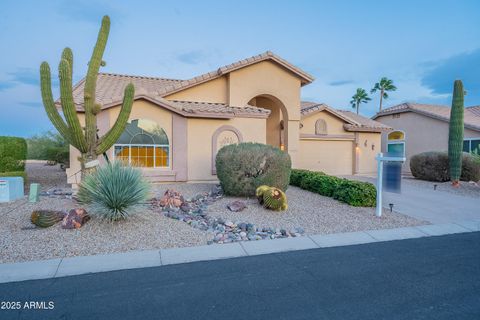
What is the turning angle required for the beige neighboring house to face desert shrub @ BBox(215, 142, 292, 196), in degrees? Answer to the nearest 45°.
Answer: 0° — it already faces it

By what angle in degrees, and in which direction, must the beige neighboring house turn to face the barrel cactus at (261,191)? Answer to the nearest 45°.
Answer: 0° — it already faces it

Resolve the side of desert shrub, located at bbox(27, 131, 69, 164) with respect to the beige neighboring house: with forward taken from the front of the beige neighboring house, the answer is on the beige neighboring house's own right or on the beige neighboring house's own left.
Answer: on the beige neighboring house's own right

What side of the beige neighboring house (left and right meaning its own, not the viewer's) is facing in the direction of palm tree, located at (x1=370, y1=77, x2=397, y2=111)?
back

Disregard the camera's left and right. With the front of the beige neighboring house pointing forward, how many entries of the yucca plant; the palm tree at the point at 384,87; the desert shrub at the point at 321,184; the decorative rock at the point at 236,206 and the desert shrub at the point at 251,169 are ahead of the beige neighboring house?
4

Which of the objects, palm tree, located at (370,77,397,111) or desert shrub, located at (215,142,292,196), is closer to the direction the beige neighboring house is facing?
the desert shrub

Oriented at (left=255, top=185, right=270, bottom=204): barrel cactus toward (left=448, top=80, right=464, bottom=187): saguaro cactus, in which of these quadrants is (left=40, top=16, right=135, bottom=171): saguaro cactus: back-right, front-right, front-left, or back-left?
back-left

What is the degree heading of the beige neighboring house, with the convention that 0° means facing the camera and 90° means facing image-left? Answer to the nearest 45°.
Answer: approximately 0°
